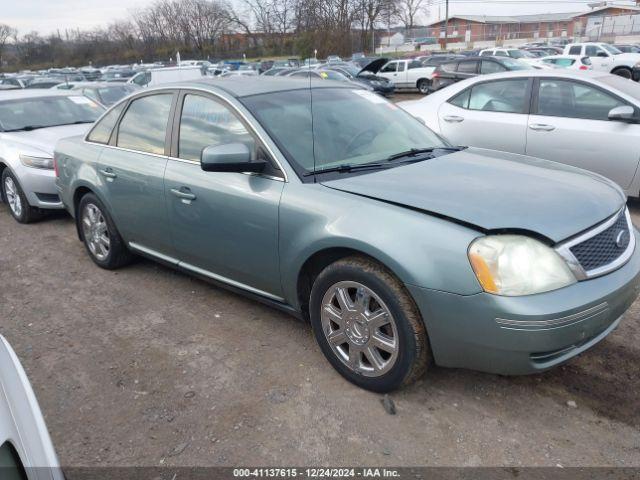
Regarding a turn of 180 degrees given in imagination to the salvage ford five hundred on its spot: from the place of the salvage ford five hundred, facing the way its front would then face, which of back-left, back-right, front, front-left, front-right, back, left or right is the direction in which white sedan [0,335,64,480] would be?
left

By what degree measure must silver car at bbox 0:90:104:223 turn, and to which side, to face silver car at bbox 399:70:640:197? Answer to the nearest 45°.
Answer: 0° — it already faces it

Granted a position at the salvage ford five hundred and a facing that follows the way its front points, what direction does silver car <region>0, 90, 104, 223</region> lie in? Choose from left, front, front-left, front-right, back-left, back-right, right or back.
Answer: back

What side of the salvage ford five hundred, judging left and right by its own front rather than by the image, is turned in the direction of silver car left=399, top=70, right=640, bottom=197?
left

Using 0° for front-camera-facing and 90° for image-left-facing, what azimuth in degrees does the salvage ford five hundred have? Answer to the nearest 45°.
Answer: approximately 315°

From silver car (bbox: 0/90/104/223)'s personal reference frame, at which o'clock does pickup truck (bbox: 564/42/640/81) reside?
The pickup truck is roughly at 10 o'clock from the silver car.

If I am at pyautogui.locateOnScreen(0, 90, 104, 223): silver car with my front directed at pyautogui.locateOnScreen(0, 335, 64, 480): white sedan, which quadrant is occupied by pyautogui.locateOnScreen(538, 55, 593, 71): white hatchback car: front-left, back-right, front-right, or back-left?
back-left

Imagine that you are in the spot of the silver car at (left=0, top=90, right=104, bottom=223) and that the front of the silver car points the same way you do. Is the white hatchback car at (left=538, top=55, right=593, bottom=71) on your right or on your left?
on your left

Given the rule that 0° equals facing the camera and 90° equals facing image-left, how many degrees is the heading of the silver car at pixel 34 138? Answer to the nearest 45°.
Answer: approximately 315°

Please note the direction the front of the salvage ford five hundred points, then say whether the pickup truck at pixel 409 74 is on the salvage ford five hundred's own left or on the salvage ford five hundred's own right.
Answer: on the salvage ford five hundred's own left

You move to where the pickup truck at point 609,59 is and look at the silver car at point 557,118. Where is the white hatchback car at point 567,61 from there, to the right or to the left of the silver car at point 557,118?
right

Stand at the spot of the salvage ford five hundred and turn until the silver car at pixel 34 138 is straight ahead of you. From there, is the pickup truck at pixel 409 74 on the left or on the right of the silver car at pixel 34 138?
right

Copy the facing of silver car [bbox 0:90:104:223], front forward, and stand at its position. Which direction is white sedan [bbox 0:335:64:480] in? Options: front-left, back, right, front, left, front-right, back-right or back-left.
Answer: front-right

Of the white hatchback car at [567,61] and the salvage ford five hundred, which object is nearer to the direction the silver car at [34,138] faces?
the salvage ford five hundred

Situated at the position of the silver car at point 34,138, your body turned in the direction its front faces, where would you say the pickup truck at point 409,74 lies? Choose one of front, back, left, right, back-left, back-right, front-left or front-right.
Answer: left

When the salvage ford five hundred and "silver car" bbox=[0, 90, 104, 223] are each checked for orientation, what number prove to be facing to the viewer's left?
0
